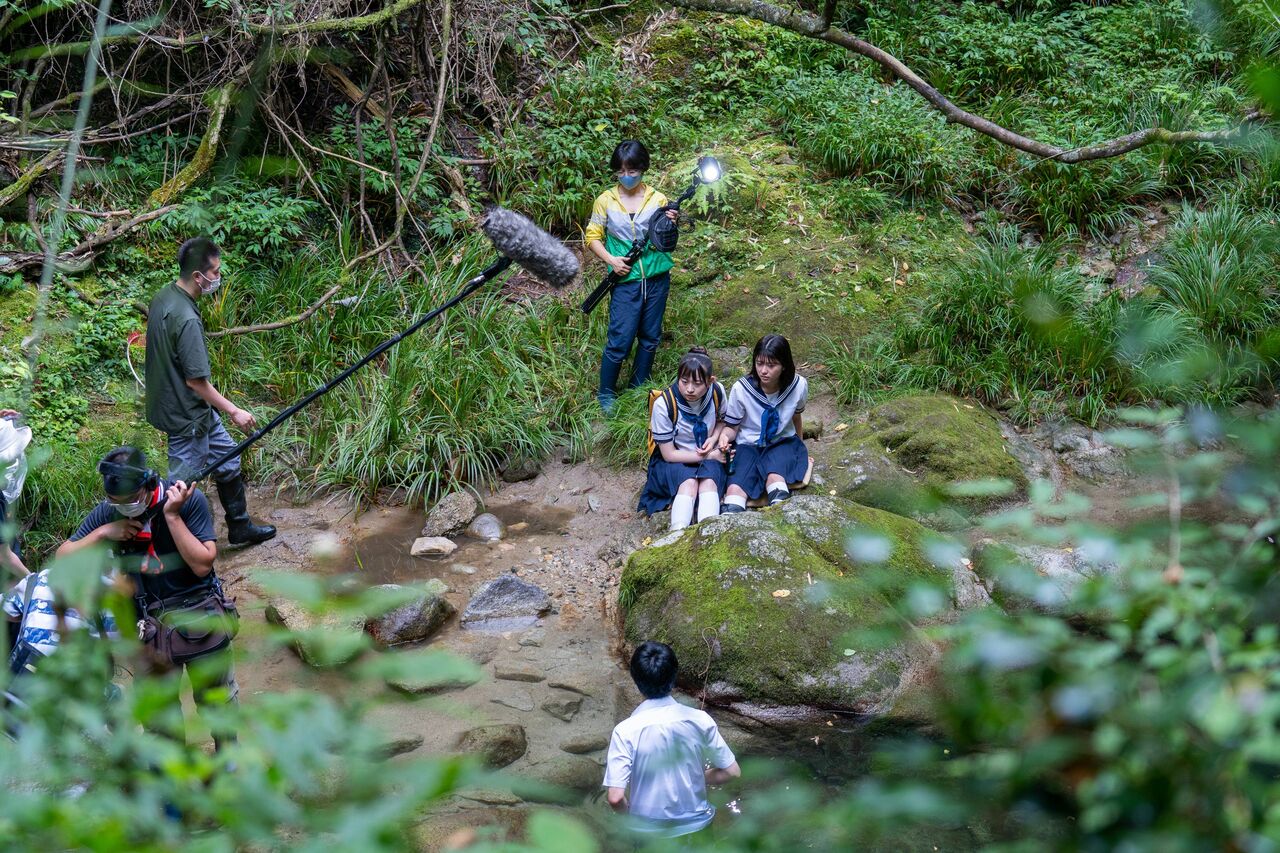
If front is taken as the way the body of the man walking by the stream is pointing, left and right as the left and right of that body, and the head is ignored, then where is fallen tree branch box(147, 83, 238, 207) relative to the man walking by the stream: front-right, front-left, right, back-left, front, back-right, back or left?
left

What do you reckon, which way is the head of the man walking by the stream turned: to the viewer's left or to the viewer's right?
to the viewer's right

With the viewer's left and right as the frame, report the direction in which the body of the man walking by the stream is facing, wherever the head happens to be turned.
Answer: facing to the right of the viewer

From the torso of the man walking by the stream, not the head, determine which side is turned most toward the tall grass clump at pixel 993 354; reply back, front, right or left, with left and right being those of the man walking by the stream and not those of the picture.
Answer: front

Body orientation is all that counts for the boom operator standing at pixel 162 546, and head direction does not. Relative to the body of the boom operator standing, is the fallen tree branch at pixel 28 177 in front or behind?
behind

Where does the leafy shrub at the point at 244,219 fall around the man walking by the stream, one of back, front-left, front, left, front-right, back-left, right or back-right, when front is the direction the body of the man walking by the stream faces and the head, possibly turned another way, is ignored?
left

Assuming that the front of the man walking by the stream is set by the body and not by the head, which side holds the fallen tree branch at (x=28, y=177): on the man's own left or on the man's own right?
on the man's own left

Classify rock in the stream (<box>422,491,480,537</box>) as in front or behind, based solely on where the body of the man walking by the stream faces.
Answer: in front
